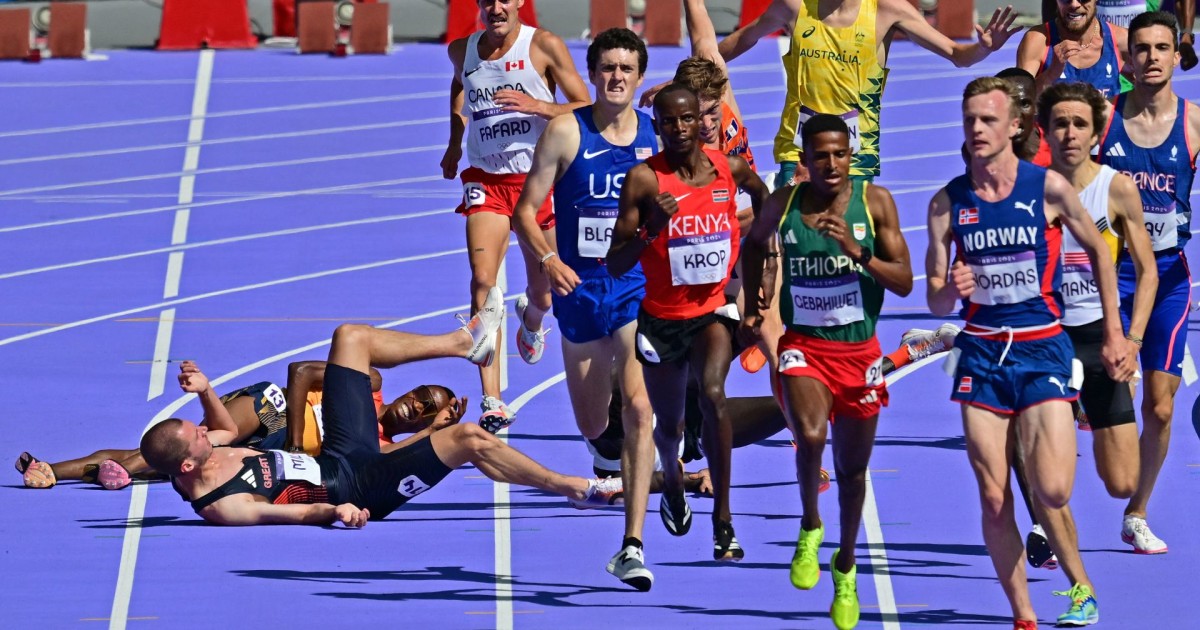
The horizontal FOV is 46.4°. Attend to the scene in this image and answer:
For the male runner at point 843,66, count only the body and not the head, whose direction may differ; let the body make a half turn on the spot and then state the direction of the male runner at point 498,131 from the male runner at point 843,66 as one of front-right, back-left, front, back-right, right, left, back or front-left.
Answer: left

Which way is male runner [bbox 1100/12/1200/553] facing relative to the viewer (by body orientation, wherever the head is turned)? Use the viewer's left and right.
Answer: facing the viewer

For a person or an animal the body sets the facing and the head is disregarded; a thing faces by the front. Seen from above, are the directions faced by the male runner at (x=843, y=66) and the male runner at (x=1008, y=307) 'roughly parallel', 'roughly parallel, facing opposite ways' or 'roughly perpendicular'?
roughly parallel

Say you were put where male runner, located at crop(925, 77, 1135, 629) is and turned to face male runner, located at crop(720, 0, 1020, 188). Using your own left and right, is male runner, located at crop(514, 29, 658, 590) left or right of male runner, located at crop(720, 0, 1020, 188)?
left

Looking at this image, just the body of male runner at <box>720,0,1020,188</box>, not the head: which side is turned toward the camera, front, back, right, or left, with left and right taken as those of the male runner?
front

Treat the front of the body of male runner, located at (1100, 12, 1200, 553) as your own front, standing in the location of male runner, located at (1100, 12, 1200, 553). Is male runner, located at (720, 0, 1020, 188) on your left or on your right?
on your right

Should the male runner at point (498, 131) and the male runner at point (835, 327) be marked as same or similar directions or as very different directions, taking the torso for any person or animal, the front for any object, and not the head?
same or similar directions

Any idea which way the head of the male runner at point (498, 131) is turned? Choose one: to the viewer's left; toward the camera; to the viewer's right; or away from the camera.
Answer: toward the camera

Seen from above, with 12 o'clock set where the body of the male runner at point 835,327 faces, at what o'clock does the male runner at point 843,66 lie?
the male runner at point 843,66 is roughly at 6 o'clock from the male runner at point 835,327.

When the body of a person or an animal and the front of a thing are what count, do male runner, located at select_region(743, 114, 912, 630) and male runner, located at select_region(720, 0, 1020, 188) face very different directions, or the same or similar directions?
same or similar directions

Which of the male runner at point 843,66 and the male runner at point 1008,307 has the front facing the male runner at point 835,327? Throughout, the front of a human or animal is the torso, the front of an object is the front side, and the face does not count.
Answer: the male runner at point 843,66

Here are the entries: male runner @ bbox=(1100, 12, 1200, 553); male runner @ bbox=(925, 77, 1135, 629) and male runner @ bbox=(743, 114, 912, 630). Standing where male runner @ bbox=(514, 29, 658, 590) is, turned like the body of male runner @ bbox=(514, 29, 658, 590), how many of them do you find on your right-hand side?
0

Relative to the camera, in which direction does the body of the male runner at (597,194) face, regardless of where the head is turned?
toward the camera

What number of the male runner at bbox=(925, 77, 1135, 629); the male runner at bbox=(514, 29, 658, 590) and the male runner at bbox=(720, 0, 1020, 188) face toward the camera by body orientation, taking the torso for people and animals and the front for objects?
3

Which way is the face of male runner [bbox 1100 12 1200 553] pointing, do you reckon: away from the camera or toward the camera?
toward the camera

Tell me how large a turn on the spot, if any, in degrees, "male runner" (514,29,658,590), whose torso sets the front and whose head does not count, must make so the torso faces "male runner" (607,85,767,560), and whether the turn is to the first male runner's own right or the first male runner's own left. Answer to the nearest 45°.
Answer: approximately 45° to the first male runner's own left

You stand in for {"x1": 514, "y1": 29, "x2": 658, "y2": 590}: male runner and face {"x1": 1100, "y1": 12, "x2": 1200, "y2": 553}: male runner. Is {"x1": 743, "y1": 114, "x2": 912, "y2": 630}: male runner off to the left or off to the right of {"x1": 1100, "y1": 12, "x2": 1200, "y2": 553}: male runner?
right

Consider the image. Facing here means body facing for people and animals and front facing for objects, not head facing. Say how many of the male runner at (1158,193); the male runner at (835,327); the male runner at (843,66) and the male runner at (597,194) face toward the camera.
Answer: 4
